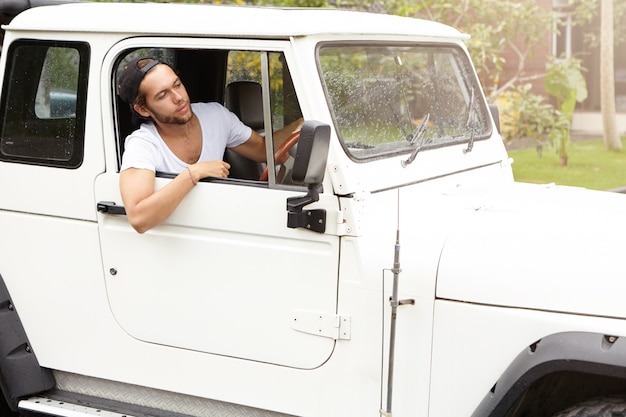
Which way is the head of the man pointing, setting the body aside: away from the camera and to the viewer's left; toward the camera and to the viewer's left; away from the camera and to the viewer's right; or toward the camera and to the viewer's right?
toward the camera and to the viewer's right

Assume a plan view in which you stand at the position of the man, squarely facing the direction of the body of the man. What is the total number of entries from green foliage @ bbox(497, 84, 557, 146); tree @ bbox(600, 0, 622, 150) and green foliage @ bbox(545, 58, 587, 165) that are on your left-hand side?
3

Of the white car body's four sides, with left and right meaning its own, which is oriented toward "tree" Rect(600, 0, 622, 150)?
left

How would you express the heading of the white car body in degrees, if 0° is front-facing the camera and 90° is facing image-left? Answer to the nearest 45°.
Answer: approximately 315°

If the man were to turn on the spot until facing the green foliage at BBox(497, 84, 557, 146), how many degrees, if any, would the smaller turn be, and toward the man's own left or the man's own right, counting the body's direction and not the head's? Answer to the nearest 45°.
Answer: approximately 90° to the man's own left

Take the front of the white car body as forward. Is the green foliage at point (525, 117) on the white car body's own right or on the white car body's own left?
on the white car body's own left

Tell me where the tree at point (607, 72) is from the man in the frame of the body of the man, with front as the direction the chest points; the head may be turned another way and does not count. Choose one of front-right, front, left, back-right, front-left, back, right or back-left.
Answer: left

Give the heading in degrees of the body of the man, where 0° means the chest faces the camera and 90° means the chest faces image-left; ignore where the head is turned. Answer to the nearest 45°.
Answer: approximately 315°
